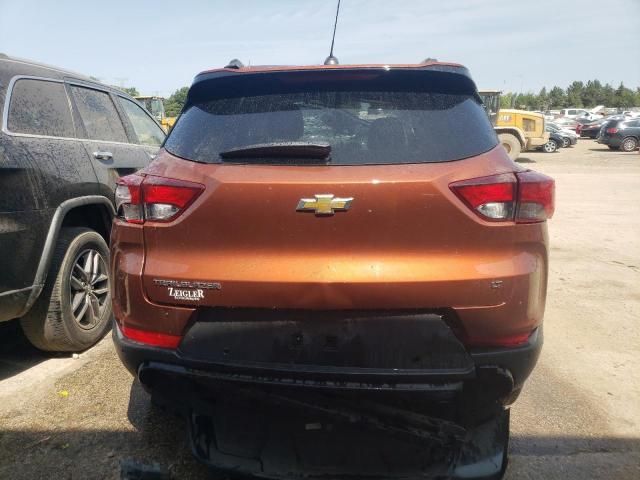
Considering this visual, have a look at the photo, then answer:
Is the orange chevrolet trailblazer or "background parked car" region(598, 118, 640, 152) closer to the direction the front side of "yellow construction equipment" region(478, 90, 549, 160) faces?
the orange chevrolet trailblazer

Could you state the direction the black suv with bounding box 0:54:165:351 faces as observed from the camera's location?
facing away from the viewer and to the right of the viewer

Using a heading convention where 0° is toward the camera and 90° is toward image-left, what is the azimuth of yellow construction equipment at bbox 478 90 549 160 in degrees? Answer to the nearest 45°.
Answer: approximately 90°

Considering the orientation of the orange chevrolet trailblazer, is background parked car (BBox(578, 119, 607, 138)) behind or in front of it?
in front

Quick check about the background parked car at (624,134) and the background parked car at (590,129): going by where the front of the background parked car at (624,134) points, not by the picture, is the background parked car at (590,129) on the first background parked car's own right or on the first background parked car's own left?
on the first background parked car's own left

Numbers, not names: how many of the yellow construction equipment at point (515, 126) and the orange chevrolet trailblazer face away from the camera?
1

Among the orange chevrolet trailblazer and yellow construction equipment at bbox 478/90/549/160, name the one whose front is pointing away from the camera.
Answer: the orange chevrolet trailblazer

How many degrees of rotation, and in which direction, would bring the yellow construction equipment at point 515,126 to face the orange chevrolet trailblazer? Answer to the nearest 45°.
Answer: approximately 90° to its left

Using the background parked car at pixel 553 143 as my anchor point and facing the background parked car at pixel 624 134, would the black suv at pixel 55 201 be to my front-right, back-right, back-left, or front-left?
back-right

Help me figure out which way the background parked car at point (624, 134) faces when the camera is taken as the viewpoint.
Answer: facing away from the viewer and to the right of the viewer

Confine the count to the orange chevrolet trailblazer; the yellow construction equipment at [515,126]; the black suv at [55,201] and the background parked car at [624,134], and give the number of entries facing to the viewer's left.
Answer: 1

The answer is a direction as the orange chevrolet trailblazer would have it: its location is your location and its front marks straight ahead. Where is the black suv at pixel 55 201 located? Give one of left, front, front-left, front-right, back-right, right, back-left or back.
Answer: front-left

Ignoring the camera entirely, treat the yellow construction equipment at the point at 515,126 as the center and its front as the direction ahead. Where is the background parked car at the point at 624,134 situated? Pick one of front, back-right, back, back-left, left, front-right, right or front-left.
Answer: back-right

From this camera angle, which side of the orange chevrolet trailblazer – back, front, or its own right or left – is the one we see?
back

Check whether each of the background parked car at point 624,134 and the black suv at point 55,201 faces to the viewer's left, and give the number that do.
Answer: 0
